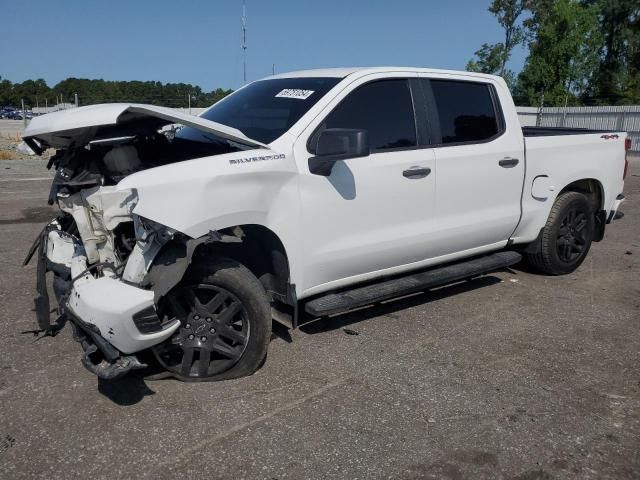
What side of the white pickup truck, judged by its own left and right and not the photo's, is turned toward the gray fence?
back

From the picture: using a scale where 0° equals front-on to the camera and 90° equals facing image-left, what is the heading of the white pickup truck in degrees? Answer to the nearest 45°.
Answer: approximately 45°

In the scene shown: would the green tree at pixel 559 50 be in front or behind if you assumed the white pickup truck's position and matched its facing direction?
behind
